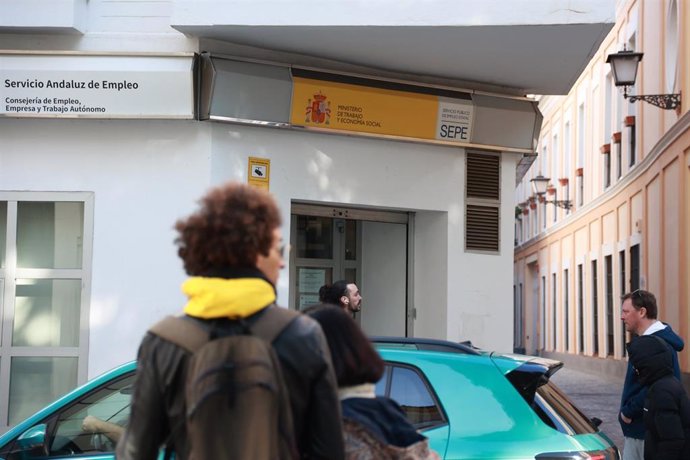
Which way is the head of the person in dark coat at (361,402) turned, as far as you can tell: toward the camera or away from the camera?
away from the camera

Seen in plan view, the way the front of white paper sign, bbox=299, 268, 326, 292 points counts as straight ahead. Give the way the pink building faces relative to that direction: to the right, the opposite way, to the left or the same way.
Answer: to the right

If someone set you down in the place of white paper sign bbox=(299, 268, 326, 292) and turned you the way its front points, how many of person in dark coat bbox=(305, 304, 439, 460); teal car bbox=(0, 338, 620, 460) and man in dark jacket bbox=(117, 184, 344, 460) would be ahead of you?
3

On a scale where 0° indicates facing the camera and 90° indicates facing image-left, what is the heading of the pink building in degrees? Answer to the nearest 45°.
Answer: approximately 90°

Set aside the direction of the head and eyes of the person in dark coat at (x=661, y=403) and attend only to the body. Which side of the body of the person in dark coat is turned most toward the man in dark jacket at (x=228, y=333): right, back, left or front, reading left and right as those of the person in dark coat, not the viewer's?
left

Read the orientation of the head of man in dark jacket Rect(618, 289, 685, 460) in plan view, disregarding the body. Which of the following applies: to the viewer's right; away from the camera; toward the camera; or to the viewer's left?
to the viewer's left

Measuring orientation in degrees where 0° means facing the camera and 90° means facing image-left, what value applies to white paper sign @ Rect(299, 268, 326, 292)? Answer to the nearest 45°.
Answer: approximately 0°

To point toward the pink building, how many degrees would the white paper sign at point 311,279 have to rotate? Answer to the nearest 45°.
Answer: approximately 135° to its left

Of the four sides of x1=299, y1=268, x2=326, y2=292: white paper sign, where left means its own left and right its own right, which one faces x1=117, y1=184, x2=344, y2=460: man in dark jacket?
front

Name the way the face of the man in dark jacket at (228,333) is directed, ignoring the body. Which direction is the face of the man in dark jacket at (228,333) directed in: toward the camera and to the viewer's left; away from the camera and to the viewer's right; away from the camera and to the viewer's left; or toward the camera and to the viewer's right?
away from the camera and to the viewer's right

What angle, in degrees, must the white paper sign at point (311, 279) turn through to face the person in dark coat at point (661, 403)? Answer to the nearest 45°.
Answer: approximately 45° to its left

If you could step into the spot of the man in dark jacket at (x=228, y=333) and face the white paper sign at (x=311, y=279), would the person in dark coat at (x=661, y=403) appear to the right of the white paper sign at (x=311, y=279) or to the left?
right
